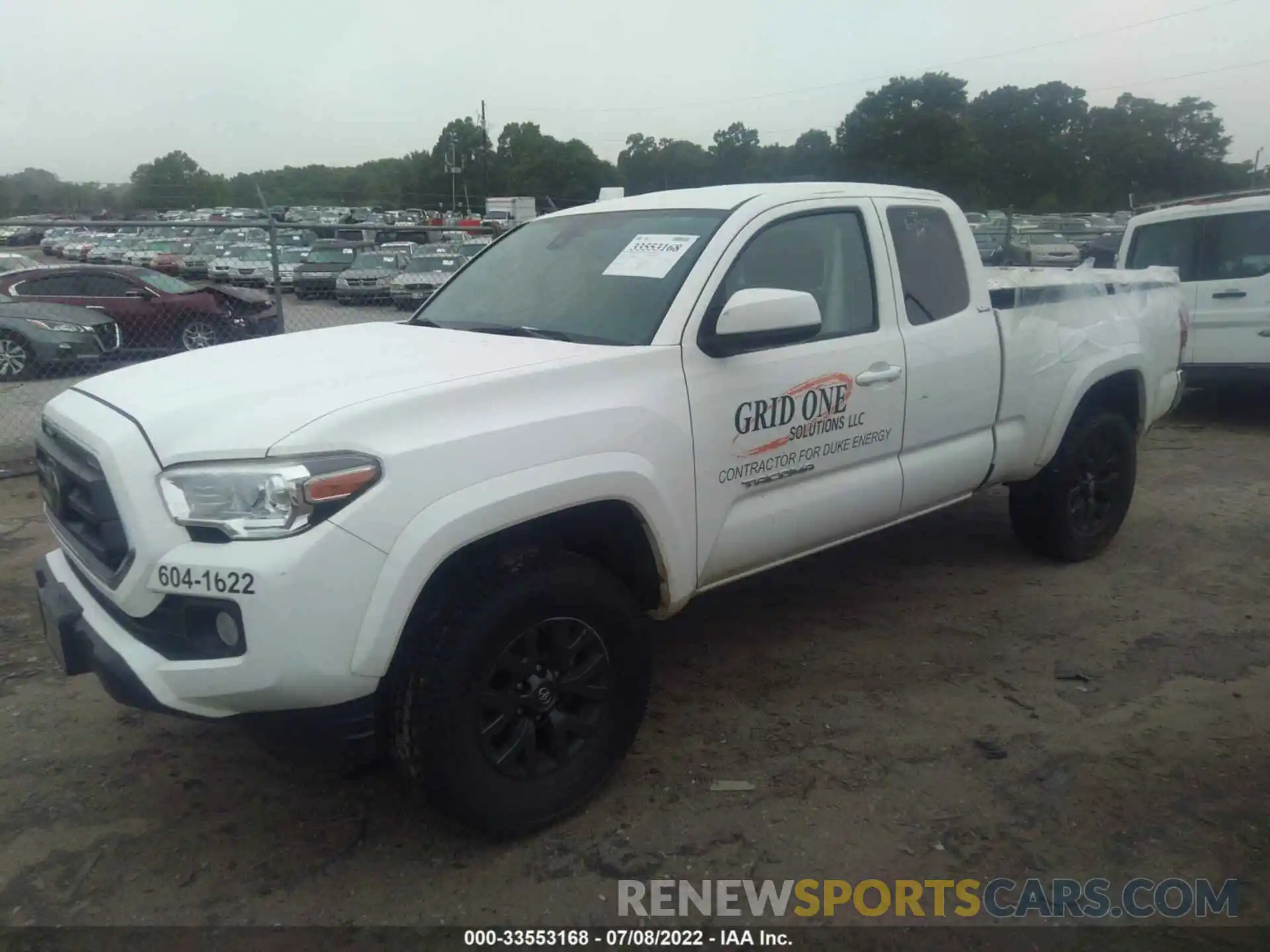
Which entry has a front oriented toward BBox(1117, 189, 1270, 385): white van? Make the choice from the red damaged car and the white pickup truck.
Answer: the red damaged car

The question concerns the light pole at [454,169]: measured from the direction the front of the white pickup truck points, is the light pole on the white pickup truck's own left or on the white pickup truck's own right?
on the white pickup truck's own right

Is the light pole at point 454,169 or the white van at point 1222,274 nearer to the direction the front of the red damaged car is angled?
the white van

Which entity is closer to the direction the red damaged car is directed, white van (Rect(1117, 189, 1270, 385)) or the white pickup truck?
the white van

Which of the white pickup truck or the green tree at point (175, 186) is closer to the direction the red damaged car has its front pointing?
the white pickup truck

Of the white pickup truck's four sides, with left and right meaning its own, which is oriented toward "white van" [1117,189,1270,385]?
back

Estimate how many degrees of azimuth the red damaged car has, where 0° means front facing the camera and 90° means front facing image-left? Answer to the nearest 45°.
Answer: approximately 315°

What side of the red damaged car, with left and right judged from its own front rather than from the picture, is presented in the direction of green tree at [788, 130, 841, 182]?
left

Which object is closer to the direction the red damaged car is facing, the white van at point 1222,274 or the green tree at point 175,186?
the white van

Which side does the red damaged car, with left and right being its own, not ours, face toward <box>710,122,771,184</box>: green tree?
left

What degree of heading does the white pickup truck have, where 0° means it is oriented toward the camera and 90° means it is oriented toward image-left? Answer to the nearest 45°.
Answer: approximately 45°
